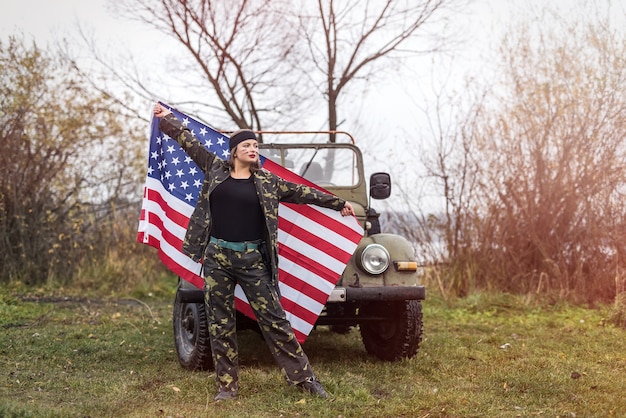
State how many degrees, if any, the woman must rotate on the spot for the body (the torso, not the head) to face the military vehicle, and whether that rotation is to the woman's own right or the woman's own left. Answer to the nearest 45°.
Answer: approximately 135° to the woman's own left

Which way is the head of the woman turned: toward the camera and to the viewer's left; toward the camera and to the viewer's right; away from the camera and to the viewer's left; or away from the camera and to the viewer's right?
toward the camera and to the viewer's right

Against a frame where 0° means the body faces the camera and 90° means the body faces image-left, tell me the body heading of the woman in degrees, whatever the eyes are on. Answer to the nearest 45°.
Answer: approximately 0°
